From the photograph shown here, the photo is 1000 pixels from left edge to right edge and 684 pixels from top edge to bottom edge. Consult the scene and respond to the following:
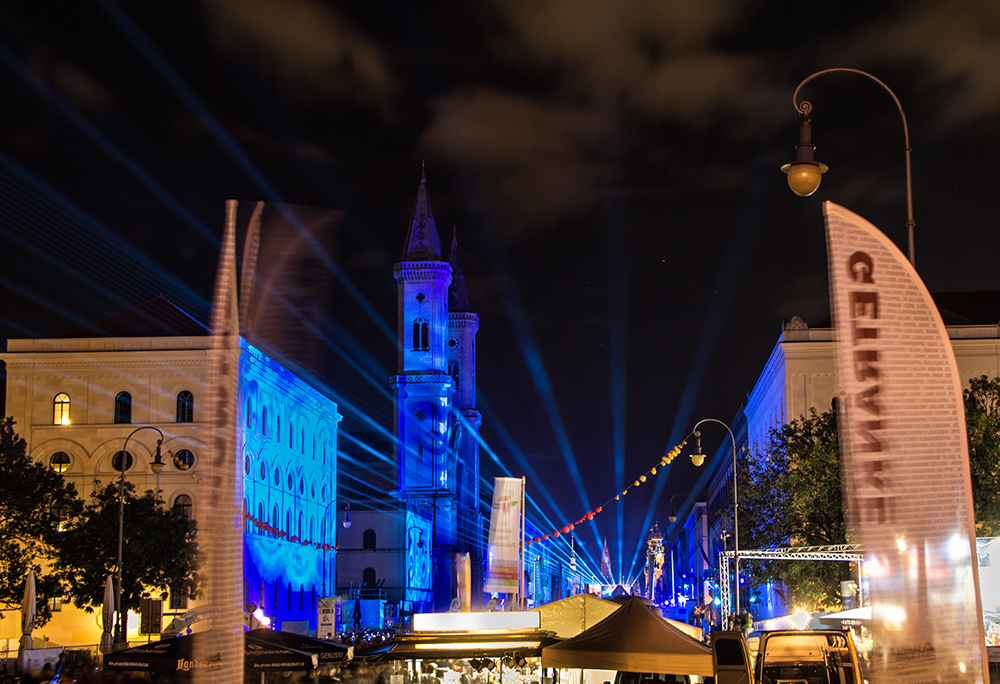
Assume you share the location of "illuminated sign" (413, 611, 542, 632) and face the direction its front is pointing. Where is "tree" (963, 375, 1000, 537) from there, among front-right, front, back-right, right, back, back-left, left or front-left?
back-left

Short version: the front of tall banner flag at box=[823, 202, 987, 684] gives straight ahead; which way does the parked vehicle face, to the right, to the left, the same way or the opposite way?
the opposite way

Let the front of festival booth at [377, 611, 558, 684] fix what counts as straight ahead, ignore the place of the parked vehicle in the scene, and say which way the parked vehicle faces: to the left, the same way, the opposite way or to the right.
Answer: the opposite way

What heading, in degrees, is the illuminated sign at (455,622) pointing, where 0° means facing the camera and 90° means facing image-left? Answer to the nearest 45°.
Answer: approximately 0°

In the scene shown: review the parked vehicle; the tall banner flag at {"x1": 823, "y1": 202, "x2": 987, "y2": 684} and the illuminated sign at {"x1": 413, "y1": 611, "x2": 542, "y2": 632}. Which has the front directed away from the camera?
the parked vehicle

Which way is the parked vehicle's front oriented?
away from the camera

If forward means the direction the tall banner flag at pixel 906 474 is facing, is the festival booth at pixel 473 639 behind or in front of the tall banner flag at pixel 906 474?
behind
